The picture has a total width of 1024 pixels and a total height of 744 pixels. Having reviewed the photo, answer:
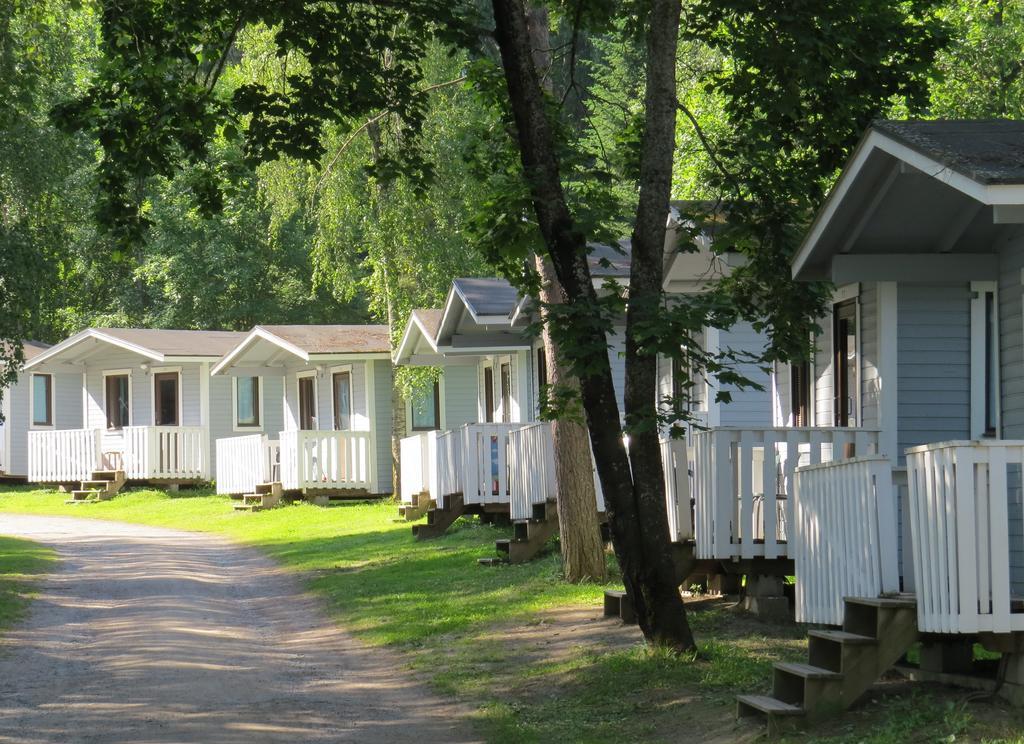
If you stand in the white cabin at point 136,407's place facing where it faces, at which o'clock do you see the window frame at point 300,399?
The window frame is roughly at 9 o'clock from the white cabin.

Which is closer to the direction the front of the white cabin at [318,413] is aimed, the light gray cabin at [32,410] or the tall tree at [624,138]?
the tall tree

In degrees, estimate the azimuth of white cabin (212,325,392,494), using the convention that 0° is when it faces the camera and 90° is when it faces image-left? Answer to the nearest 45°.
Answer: approximately 45°

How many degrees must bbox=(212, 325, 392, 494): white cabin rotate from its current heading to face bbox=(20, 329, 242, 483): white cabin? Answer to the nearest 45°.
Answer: approximately 90° to its right

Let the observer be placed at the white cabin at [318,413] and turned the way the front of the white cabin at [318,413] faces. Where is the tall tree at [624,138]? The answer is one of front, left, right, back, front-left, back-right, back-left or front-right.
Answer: front-left

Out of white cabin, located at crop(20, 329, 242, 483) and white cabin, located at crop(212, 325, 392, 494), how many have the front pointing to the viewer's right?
0

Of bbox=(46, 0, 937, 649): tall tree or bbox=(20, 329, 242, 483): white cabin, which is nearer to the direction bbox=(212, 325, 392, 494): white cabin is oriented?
the tall tree

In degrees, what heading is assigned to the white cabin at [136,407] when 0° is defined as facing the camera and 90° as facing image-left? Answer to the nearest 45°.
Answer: approximately 45°
